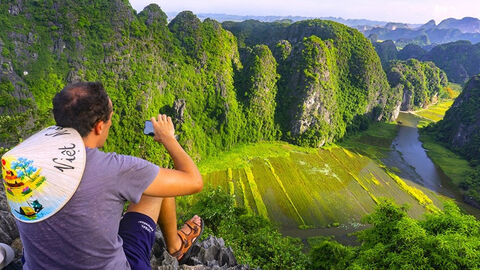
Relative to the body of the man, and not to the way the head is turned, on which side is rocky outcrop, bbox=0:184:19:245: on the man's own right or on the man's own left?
on the man's own left

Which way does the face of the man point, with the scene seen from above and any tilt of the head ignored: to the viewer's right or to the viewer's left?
to the viewer's right

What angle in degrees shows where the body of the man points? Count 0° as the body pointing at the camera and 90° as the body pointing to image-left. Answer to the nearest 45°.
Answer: approximately 225°

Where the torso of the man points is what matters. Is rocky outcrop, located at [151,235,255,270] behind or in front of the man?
in front
